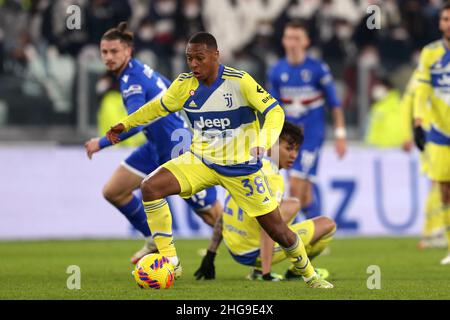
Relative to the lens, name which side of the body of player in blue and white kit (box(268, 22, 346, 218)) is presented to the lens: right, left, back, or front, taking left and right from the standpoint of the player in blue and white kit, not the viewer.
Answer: front

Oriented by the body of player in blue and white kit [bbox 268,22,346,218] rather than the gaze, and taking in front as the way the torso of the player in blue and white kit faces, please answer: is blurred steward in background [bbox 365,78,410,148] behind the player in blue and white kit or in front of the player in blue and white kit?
behind

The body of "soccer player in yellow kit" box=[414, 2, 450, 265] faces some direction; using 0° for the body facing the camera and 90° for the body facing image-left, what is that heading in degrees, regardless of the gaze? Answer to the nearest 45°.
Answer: approximately 0°

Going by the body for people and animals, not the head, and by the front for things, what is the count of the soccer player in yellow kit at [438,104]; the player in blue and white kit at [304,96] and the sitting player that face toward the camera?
2

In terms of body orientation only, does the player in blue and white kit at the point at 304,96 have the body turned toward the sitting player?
yes
